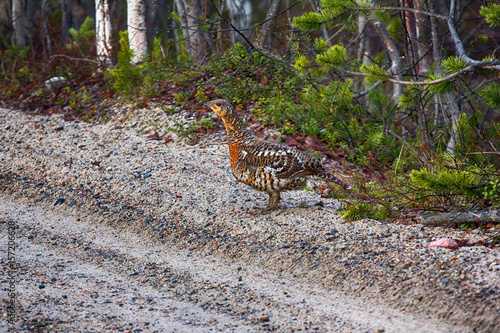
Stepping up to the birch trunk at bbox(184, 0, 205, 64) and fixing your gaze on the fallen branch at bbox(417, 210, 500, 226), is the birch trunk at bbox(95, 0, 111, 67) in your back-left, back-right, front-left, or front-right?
back-right

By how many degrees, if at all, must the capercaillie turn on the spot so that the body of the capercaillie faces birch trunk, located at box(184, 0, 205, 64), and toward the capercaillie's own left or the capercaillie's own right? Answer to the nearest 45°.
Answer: approximately 90° to the capercaillie's own right

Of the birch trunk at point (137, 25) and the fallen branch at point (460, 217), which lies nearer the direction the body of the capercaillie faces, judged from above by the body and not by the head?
the birch trunk

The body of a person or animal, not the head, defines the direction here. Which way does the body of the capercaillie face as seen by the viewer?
to the viewer's left

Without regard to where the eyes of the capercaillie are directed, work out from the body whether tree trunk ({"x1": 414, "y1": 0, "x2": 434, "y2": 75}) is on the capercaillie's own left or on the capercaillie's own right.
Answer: on the capercaillie's own right

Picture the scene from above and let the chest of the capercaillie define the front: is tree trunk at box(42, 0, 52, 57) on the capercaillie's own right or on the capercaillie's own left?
on the capercaillie's own right

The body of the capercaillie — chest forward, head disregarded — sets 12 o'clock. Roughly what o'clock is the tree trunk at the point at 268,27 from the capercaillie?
The tree trunk is roughly at 3 o'clock from the capercaillie.

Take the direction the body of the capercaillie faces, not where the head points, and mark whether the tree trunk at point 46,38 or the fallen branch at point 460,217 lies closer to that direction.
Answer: the tree trunk

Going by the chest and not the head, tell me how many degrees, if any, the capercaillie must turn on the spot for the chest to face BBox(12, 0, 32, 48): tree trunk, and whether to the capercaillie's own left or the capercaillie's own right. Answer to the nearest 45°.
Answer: approximately 45° to the capercaillie's own right

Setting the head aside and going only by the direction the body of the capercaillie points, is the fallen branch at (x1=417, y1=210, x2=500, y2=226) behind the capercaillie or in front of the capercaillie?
behind

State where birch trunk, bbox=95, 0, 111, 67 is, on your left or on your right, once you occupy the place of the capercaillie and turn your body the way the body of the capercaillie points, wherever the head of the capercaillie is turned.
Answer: on your right
